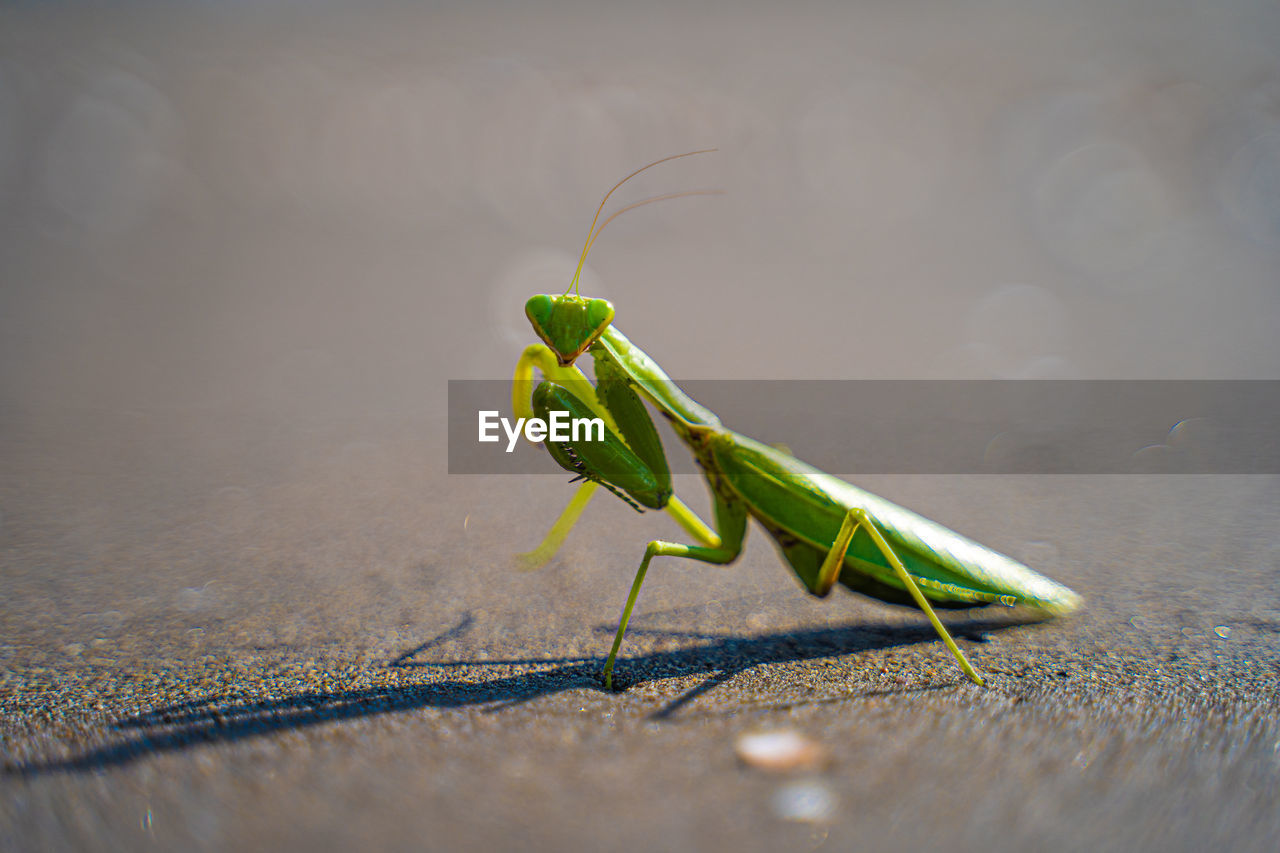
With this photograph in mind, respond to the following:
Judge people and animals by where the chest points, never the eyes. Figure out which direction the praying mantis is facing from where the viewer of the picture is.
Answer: facing to the left of the viewer

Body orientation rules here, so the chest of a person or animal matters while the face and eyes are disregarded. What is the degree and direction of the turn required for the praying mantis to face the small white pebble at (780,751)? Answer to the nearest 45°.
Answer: approximately 90° to its left
